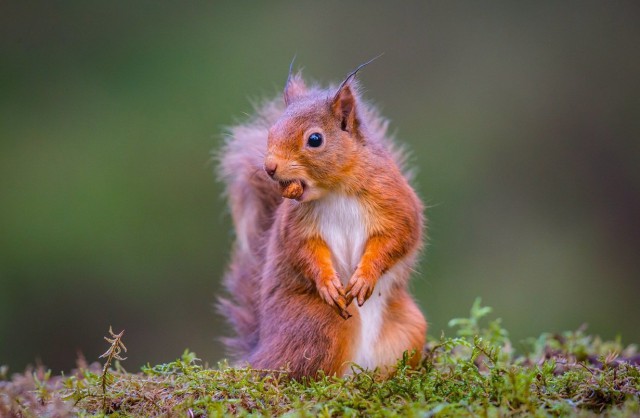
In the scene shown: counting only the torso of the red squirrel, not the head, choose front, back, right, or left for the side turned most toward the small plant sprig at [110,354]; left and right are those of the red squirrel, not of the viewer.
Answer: right

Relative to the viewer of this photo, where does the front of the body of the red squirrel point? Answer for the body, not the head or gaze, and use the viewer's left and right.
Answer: facing the viewer
